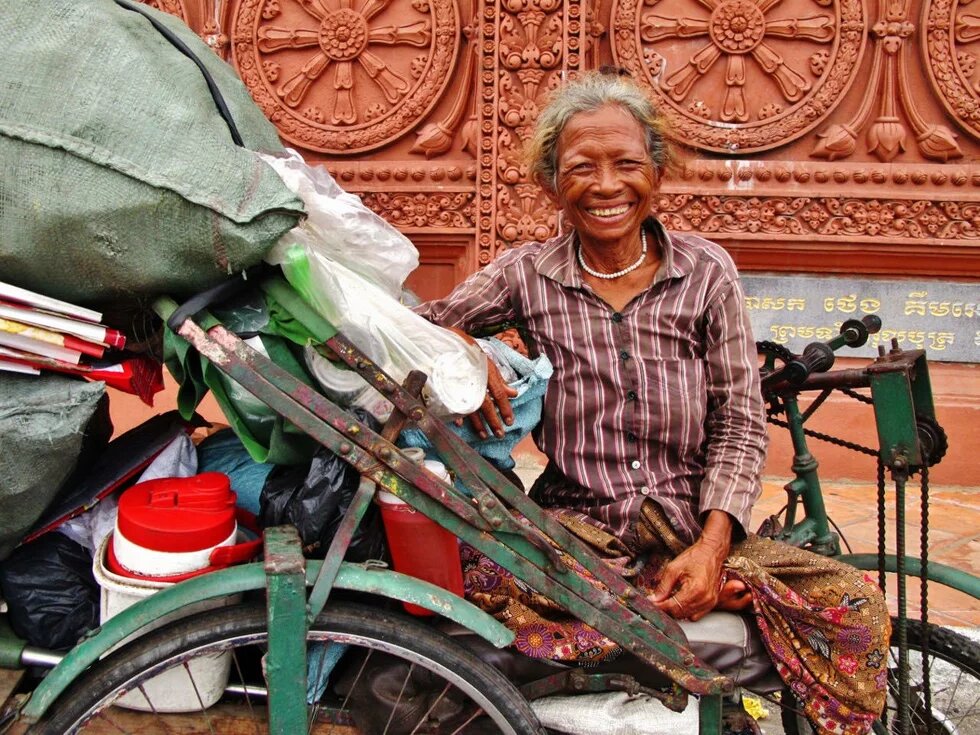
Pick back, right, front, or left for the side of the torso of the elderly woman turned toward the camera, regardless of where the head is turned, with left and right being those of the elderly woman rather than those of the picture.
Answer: front

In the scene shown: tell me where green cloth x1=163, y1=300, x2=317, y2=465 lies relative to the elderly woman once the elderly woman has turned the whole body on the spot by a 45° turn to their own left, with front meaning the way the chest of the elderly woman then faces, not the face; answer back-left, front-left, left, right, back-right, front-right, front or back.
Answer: right

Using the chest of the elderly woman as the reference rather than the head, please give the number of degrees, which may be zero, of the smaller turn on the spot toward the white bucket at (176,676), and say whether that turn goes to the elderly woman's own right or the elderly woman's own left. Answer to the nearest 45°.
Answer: approximately 45° to the elderly woman's own right

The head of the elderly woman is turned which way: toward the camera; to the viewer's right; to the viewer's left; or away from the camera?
toward the camera

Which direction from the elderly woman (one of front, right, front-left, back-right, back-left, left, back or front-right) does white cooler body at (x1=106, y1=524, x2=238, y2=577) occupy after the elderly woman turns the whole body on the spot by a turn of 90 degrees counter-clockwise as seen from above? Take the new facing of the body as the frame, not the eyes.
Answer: back-right

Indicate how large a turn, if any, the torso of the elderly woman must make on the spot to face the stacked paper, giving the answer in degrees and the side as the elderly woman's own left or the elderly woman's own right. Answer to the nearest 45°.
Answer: approximately 45° to the elderly woman's own right

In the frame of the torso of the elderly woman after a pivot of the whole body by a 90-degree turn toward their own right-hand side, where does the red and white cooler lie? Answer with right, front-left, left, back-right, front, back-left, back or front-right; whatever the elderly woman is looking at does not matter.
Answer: front-left

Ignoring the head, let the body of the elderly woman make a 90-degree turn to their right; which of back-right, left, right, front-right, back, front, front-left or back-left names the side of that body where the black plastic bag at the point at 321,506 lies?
front-left
